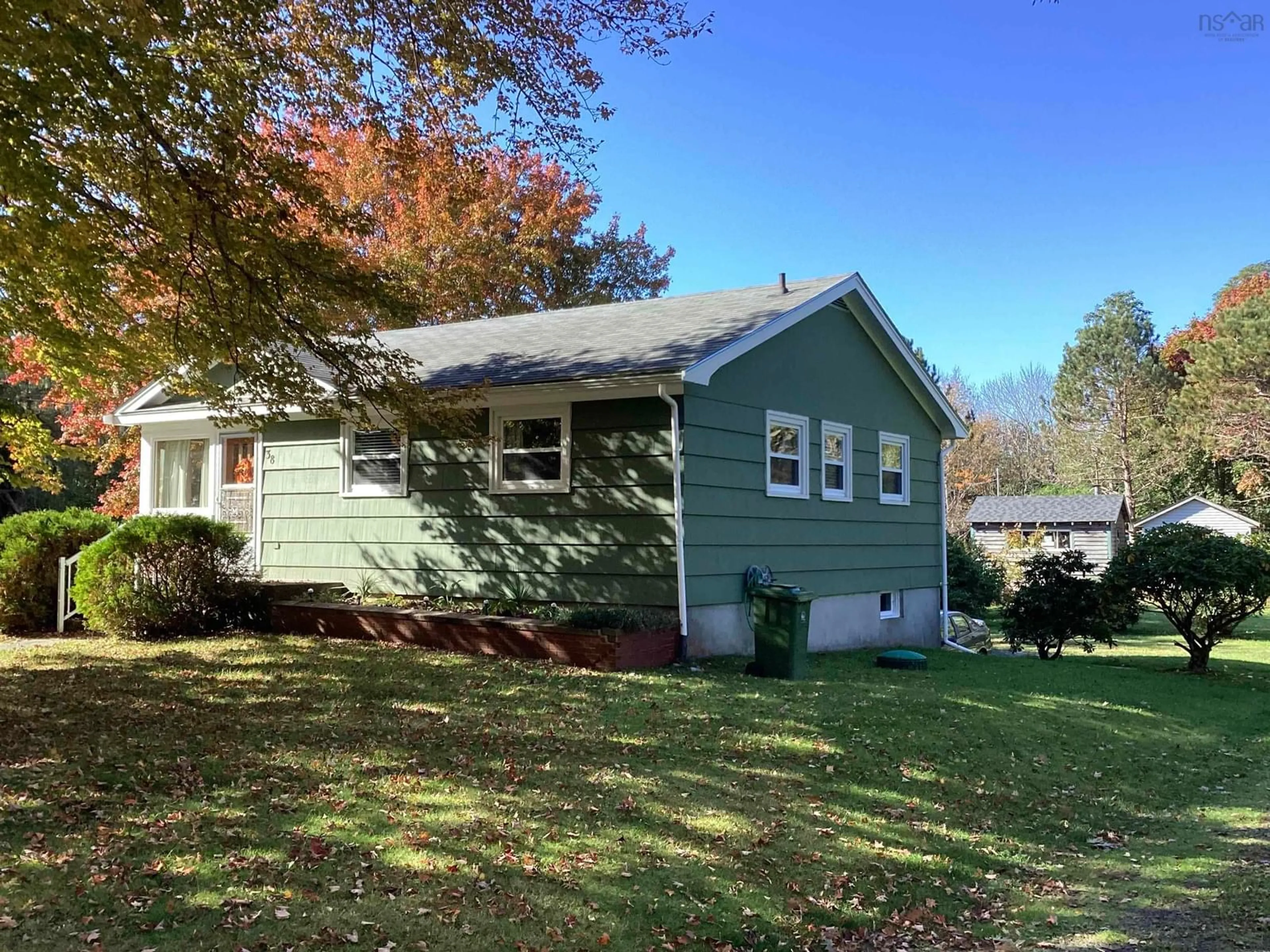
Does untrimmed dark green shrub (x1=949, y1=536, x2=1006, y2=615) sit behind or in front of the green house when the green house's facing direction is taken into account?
behind

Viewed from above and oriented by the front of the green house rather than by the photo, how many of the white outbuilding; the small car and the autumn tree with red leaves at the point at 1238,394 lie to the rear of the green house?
3

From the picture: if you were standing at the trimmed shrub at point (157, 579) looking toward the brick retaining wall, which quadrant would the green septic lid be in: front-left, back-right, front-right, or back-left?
front-left

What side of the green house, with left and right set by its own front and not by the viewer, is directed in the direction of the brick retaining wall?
front

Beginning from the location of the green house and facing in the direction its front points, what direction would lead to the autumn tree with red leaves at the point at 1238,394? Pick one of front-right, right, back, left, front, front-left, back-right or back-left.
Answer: back

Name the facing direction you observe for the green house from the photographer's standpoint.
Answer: facing the viewer and to the left of the viewer

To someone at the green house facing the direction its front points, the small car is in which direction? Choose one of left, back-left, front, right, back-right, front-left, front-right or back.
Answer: back

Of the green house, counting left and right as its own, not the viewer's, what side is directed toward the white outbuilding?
back

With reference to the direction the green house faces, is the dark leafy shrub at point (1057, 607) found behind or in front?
behind

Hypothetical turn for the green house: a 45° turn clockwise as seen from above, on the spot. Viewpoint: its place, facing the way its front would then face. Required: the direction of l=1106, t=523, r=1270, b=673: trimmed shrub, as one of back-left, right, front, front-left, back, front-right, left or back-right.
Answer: back

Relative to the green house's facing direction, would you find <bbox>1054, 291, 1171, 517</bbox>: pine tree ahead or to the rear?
to the rear

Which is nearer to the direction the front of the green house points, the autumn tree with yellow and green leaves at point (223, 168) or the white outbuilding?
the autumn tree with yellow and green leaves
